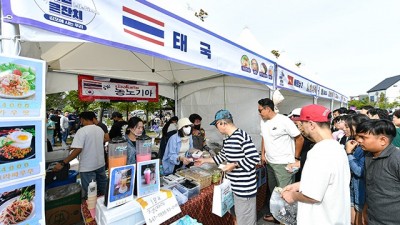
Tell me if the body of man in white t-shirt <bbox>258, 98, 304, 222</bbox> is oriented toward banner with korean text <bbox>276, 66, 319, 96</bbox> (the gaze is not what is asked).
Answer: no

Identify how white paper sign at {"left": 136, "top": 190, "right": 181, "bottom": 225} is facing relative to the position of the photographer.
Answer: facing the viewer

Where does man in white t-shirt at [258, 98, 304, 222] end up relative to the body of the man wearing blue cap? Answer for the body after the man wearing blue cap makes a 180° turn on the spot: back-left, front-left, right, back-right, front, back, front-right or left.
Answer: front-left

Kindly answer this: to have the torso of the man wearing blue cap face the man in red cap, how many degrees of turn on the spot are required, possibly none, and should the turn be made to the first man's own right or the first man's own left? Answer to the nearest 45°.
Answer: approximately 135° to the first man's own left

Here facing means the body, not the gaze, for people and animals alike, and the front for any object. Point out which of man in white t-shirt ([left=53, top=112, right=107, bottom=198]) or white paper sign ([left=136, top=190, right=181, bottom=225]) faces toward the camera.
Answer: the white paper sign

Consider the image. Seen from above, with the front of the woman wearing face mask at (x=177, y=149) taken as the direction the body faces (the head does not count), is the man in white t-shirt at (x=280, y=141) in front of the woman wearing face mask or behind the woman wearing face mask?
in front

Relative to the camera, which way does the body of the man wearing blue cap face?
to the viewer's left

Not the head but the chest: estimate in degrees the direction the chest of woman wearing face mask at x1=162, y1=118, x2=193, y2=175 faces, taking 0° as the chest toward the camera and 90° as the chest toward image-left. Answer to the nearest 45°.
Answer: approximately 315°

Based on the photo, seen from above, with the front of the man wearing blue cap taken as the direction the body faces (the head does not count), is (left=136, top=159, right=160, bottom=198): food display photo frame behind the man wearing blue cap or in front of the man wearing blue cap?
in front

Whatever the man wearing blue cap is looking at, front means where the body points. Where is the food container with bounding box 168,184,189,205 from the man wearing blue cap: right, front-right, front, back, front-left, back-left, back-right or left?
front

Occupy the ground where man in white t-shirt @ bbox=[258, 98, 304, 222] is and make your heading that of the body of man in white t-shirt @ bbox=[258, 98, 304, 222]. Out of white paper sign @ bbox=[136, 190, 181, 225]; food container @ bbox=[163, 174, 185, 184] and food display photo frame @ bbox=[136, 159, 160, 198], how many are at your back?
0

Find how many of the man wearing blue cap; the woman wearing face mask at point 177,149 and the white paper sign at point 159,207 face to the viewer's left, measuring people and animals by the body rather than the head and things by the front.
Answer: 1

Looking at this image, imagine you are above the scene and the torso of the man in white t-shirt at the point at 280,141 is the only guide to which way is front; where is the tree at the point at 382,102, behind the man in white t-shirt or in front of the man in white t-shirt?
behind

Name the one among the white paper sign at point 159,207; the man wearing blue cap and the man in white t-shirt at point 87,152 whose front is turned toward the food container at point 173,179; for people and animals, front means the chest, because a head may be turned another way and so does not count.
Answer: the man wearing blue cap

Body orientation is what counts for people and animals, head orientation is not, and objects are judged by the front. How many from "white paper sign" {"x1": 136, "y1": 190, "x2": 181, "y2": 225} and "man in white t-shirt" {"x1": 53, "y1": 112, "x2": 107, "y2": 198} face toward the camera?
1
